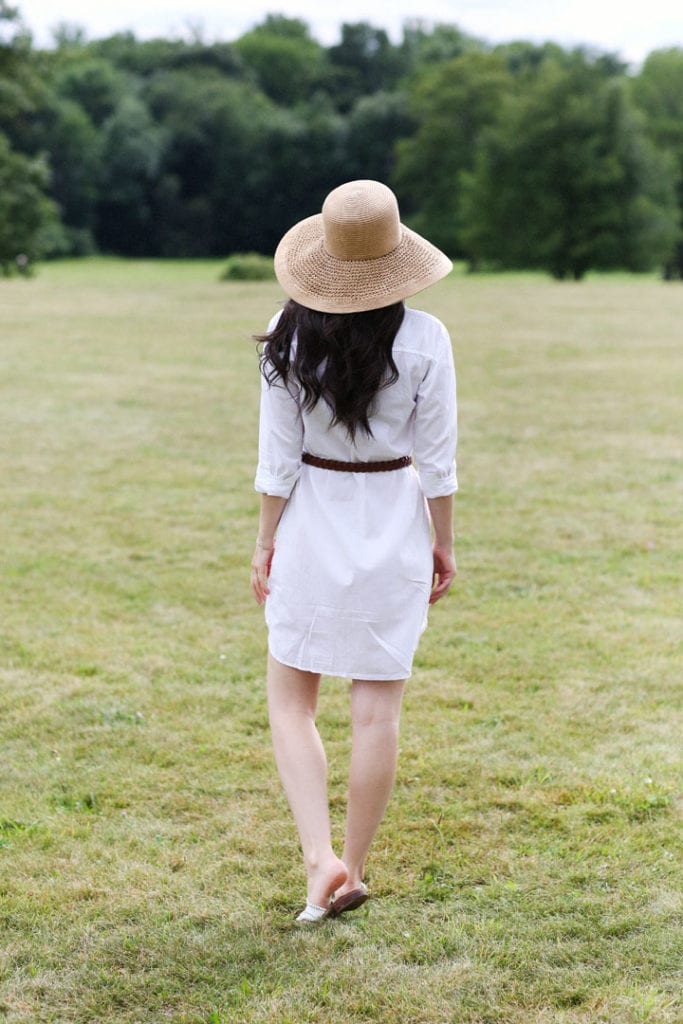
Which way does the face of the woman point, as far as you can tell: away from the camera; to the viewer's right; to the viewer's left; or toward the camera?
away from the camera

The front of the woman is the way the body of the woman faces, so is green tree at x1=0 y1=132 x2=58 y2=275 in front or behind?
in front

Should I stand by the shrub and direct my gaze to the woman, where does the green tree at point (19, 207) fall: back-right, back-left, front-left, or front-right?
back-right

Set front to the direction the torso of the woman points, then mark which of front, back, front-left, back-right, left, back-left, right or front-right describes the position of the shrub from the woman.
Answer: front

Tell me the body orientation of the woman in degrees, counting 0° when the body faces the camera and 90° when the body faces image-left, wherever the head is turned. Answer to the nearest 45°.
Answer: approximately 180°

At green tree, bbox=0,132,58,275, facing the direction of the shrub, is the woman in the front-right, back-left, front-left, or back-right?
front-right

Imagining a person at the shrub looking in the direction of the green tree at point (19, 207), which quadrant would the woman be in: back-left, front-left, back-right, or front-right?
back-left
